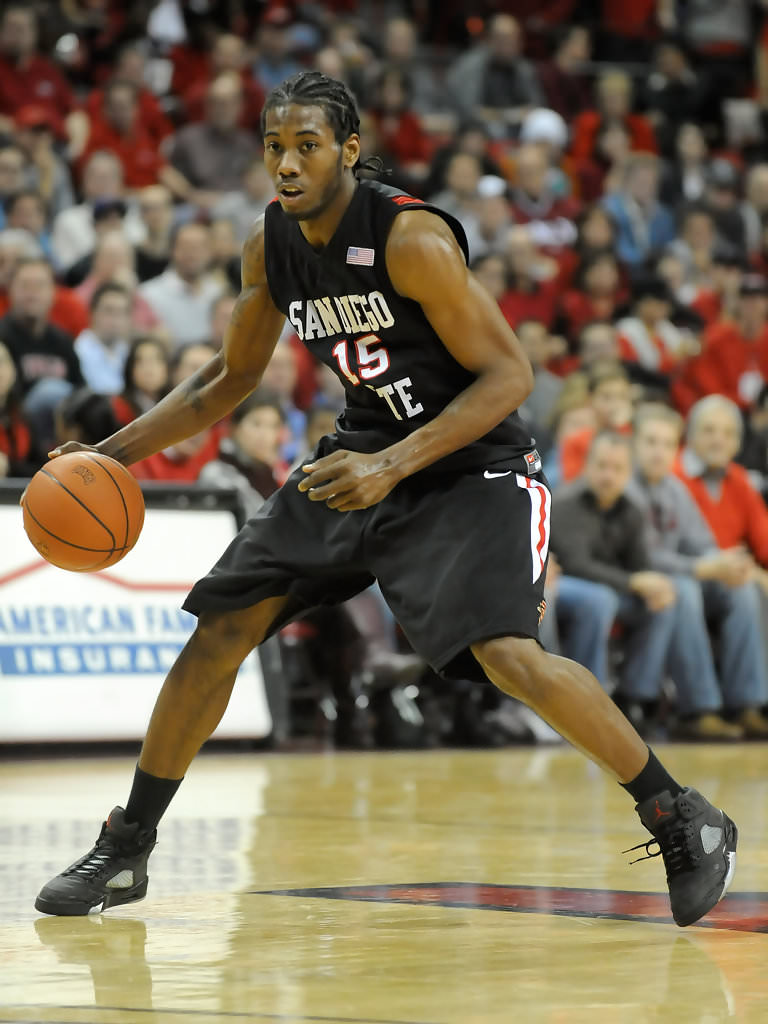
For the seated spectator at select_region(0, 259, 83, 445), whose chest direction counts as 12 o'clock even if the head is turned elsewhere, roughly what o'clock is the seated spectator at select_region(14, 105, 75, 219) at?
the seated spectator at select_region(14, 105, 75, 219) is roughly at 6 o'clock from the seated spectator at select_region(0, 259, 83, 445).

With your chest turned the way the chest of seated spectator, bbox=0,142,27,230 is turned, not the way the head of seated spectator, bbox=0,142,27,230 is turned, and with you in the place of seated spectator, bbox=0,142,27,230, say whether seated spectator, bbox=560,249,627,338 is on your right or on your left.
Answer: on your left

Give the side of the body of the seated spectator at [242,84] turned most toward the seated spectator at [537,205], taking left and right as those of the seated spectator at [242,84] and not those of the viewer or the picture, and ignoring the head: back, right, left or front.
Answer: left

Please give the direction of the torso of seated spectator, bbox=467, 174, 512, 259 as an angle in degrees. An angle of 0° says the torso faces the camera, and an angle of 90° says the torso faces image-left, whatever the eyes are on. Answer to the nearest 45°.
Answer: approximately 0°

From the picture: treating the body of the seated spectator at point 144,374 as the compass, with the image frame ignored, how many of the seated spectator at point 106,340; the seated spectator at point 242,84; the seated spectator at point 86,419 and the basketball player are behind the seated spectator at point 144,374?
2

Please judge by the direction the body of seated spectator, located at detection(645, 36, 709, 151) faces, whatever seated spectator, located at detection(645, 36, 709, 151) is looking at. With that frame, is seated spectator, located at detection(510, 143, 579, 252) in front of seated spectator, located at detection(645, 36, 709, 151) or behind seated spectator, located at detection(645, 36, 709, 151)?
in front

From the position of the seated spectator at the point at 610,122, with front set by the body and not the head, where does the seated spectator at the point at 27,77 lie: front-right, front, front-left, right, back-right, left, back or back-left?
front-right

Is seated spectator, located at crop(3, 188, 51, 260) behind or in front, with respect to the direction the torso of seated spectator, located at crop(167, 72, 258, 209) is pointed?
in front

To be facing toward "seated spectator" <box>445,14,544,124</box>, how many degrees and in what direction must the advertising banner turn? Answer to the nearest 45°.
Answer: approximately 135° to its left

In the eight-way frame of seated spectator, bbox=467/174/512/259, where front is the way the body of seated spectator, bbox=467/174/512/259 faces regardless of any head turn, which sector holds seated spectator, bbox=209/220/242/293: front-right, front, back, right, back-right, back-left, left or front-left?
front-right
